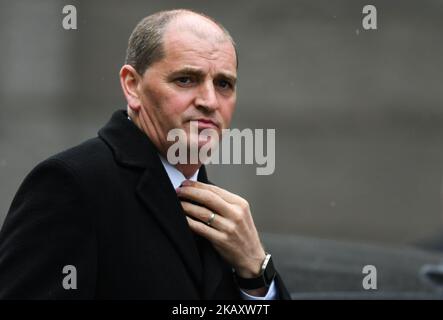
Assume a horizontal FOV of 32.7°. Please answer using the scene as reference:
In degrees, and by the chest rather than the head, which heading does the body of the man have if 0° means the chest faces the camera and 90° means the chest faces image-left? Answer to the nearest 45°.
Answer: approximately 315°
